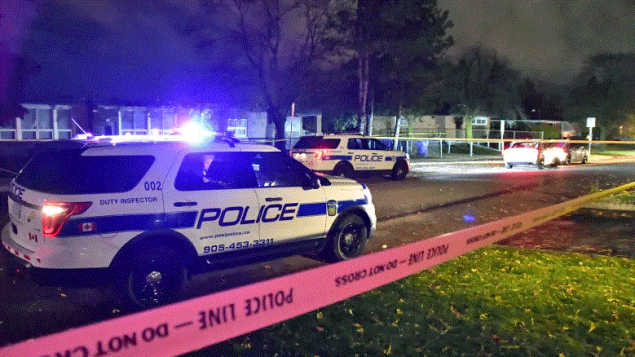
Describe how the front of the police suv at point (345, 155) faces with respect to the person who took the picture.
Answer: facing away from the viewer and to the right of the viewer

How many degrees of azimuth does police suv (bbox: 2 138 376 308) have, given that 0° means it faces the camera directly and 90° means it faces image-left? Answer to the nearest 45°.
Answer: approximately 225°

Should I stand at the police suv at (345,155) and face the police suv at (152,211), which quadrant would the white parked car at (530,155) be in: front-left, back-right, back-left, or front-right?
back-left

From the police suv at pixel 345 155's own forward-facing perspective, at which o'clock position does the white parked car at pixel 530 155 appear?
The white parked car is roughly at 12 o'clock from the police suv.

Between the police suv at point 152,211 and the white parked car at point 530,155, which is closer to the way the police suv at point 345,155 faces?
the white parked car

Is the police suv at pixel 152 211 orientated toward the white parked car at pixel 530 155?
yes

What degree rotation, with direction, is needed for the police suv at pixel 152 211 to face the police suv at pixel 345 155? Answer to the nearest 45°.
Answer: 0° — it already faces it

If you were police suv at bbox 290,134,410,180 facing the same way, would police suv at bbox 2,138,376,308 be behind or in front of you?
behind
